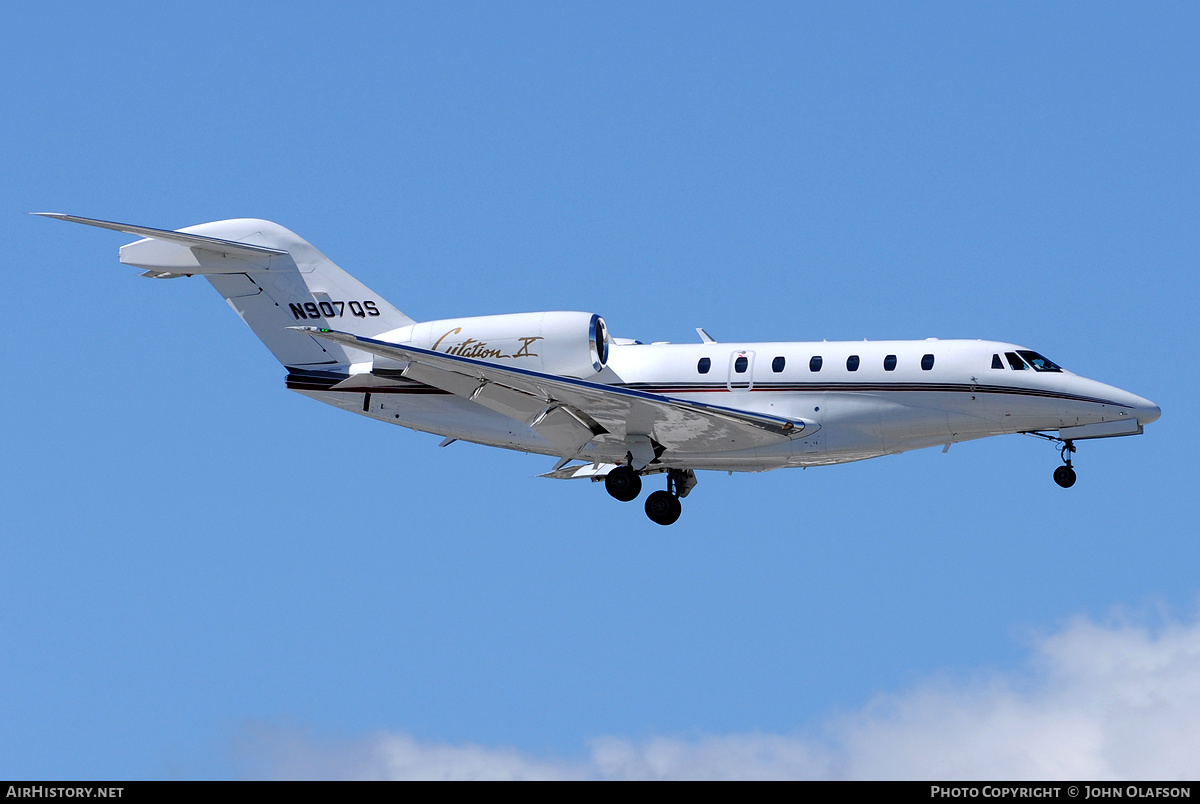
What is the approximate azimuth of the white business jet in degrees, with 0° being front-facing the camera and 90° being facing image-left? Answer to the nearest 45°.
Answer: approximately 270°
